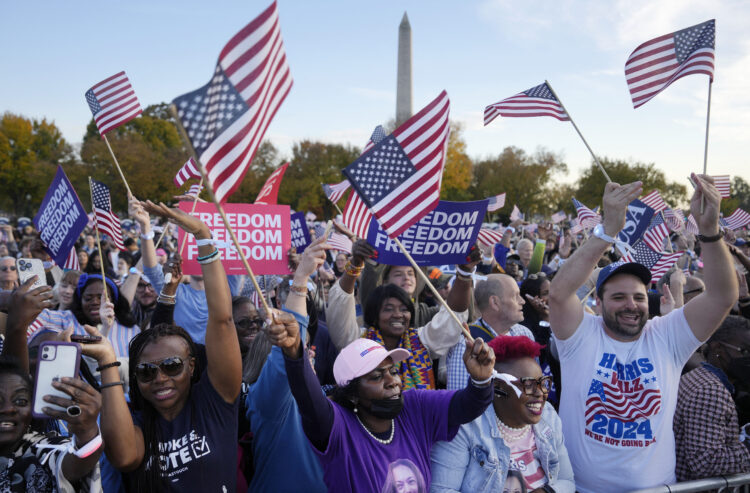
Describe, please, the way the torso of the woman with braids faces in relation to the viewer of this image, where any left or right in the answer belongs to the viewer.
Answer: facing the viewer

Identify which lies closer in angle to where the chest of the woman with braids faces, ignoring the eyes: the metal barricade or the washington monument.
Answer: the metal barricade

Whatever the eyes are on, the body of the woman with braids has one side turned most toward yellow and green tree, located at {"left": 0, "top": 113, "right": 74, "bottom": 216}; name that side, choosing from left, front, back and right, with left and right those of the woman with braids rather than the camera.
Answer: back

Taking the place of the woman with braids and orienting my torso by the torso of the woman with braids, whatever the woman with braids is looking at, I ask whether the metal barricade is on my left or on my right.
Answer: on my left

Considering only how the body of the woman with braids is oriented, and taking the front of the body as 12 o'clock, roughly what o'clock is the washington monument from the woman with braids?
The washington monument is roughly at 7 o'clock from the woman with braids.

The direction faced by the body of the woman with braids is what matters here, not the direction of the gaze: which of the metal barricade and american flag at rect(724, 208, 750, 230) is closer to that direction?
the metal barricade

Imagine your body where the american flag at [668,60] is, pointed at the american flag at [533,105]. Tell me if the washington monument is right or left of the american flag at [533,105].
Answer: right

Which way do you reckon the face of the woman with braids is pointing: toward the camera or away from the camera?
toward the camera

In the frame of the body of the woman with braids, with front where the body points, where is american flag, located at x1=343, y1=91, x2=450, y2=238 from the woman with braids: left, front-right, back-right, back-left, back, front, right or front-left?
left
